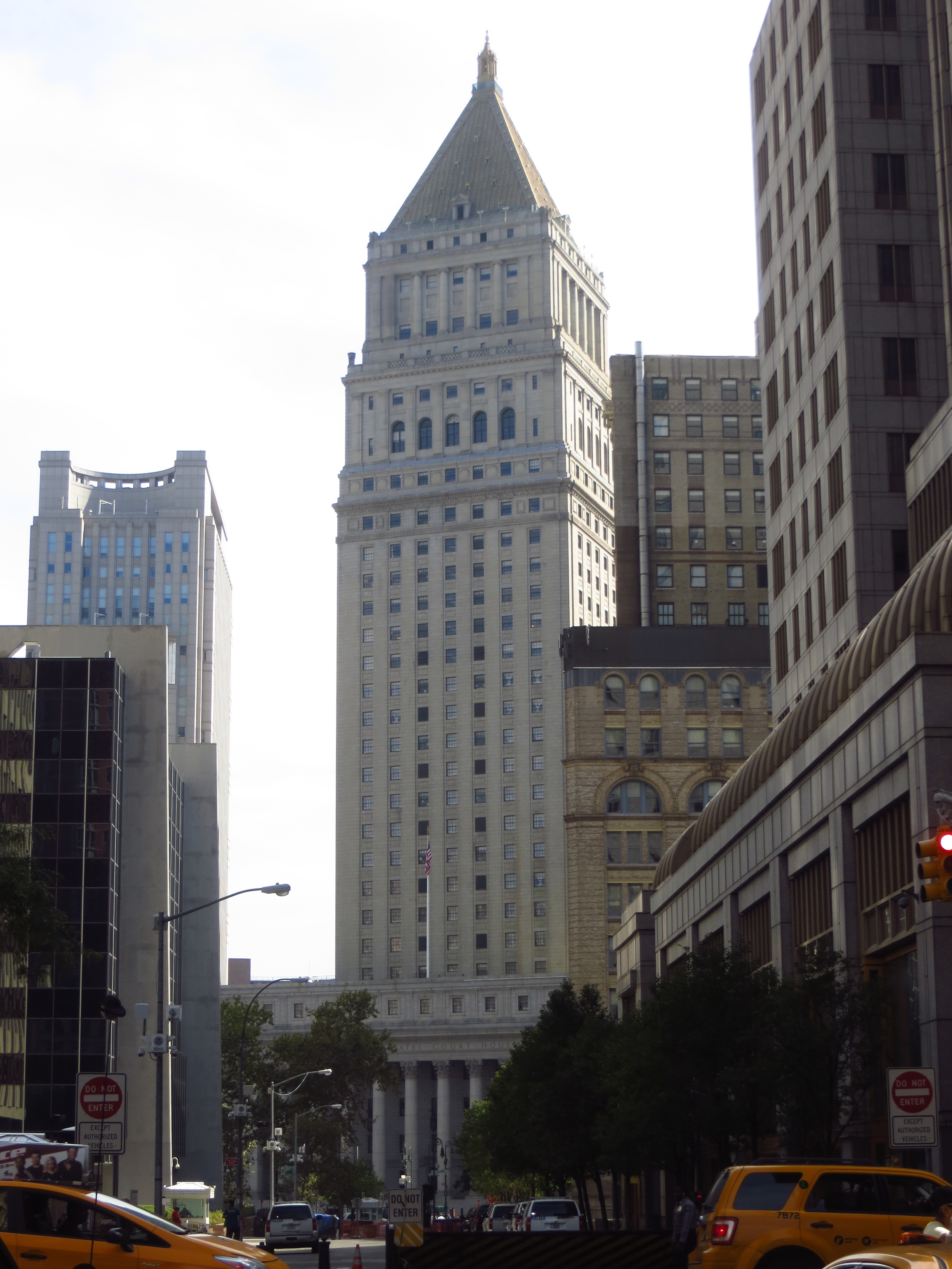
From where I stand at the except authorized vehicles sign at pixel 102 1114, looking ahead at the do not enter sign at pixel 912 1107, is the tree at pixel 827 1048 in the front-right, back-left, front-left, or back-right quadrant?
front-left

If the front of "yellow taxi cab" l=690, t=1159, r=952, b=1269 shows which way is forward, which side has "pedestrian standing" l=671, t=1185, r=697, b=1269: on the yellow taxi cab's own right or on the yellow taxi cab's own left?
on the yellow taxi cab's own left

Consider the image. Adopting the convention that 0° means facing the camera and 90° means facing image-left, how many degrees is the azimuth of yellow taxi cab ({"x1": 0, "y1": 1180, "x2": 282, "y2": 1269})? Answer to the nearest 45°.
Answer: approximately 270°

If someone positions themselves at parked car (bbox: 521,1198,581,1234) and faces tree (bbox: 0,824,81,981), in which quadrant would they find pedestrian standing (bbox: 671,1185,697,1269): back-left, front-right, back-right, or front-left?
front-left

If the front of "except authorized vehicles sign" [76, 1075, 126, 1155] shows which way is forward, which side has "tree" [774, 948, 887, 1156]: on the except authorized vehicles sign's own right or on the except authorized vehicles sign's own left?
on the except authorized vehicles sign's own left

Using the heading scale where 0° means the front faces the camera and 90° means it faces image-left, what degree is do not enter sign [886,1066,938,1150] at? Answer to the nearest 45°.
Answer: approximately 0°

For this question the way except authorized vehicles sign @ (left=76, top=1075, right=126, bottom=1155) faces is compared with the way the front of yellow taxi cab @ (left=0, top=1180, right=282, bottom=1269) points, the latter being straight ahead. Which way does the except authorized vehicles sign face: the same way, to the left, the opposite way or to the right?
to the right

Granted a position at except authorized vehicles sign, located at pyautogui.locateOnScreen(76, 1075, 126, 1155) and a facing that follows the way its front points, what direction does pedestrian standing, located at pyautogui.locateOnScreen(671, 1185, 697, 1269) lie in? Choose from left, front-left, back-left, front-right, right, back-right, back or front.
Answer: back-left

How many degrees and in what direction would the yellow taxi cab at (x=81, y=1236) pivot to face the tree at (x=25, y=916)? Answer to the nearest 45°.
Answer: approximately 90° to its left

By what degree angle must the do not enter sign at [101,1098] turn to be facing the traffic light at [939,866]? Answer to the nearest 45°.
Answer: approximately 45° to its left

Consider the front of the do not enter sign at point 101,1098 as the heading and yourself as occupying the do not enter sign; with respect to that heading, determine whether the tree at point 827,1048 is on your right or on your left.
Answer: on your left

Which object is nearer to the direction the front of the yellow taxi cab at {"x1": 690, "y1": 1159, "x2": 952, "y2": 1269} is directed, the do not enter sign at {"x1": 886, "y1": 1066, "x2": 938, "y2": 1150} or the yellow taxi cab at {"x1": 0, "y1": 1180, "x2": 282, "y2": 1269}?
the do not enter sign

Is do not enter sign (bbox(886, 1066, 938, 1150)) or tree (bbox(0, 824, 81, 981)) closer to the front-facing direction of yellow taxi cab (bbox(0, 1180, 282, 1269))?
the do not enter sign

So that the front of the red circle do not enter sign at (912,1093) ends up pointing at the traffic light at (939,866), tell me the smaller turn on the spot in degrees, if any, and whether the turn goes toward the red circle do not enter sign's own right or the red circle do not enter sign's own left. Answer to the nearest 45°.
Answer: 0° — it already faces it

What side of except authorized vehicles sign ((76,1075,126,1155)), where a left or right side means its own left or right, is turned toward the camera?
front
